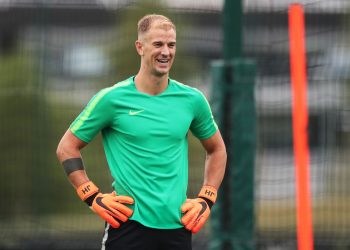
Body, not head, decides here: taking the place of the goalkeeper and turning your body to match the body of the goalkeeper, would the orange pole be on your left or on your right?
on your left

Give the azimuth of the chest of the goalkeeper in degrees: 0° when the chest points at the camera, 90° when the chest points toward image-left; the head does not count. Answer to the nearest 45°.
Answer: approximately 315°
